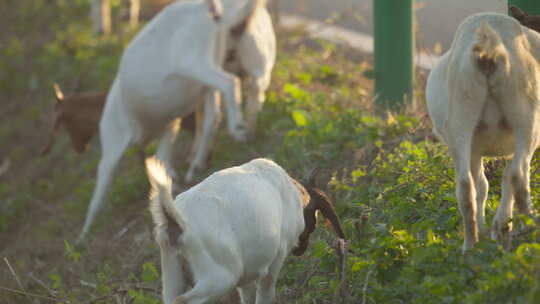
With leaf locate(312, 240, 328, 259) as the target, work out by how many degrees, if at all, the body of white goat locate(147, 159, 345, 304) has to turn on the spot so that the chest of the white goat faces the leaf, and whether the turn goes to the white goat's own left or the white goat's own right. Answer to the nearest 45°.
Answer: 0° — it already faces it

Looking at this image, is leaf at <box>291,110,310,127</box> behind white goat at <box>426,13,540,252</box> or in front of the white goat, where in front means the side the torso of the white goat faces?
in front

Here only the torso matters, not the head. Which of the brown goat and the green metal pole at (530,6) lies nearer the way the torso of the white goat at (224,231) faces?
the green metal pole

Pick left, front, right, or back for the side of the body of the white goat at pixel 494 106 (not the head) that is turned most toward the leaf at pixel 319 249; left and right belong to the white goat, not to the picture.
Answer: left

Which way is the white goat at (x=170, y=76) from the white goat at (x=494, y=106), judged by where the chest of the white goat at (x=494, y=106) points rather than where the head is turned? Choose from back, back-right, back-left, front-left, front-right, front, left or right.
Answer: front-left

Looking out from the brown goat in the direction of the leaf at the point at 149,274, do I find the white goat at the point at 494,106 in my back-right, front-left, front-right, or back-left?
front-left

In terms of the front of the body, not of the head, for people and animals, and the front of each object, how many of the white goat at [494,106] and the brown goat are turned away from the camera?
1

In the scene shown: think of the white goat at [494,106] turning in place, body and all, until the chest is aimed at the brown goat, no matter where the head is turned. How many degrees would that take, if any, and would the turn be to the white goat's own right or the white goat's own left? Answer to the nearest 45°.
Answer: approximately 45° to the white goat's own left

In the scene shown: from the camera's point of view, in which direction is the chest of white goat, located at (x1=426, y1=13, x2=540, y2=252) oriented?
away from the camera

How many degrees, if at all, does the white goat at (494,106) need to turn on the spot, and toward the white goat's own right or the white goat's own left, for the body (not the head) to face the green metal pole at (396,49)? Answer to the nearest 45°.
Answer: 0° — it already faces it

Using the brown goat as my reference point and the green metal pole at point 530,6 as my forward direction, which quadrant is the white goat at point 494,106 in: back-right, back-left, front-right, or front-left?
front-right
